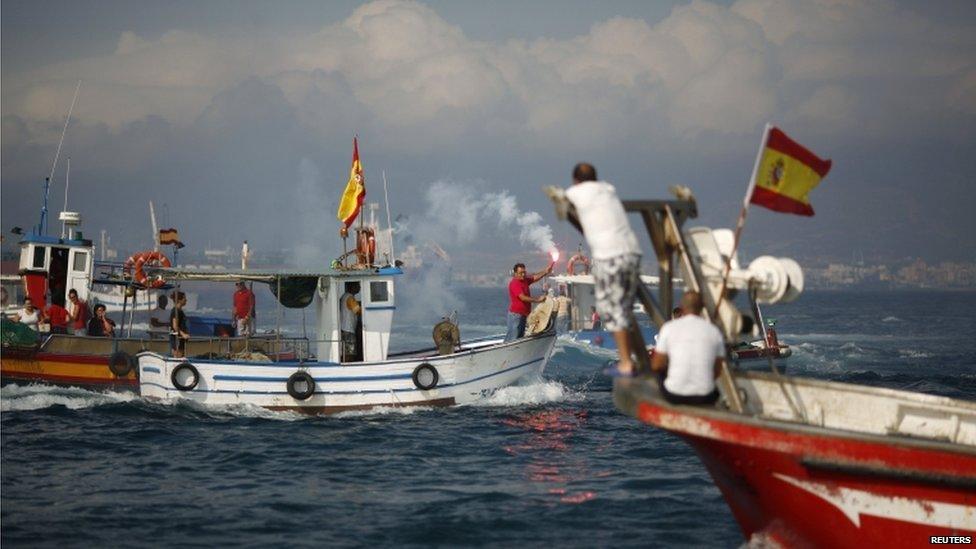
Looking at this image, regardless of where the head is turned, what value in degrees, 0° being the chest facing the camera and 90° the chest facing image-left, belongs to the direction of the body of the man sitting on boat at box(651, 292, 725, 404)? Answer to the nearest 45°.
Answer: approximately 180°

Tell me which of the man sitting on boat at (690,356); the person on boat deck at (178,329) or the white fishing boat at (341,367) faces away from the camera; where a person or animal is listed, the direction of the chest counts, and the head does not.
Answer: the man sitting on boat

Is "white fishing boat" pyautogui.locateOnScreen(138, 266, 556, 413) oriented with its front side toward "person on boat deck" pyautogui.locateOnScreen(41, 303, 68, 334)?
no

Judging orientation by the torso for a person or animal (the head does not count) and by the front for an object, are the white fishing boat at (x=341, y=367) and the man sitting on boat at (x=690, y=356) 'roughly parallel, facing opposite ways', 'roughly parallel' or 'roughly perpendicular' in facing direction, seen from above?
roughly perpendicular

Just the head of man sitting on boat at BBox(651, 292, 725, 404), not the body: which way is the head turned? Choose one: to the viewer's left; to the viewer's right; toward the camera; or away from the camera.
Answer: away from the camera

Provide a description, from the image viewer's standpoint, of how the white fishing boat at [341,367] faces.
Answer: facing to the right of the viewer
